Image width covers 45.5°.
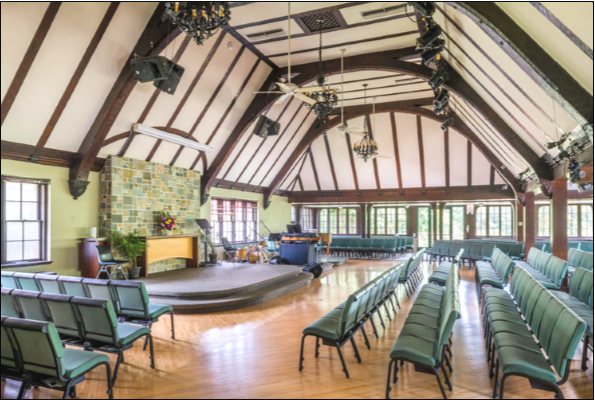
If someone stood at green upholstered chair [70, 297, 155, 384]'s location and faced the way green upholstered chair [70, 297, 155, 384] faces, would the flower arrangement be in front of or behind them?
in front

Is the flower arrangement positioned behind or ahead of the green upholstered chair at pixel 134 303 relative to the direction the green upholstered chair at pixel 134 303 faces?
ahead

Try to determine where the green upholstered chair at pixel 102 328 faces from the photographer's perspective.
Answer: facing away from the viewer and to the right of the viewer

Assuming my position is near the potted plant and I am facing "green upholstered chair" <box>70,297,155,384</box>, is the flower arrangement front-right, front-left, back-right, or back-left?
back-left

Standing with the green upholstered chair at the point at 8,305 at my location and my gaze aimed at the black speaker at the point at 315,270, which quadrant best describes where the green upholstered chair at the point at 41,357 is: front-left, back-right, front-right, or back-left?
back-right

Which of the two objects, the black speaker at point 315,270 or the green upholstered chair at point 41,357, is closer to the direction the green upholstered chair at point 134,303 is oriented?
the black speaker

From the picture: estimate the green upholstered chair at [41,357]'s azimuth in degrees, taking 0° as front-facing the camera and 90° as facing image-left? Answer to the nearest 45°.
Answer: approximately 225°

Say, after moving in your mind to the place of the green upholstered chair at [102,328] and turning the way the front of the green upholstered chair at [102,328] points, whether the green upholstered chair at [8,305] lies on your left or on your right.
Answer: on your left

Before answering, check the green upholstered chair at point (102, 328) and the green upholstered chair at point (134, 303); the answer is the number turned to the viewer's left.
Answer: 0

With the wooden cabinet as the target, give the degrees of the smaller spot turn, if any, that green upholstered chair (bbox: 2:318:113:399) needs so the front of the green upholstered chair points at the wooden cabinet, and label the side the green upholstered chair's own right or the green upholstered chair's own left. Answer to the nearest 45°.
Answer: approximately 45° to the green upholstered chair's own left

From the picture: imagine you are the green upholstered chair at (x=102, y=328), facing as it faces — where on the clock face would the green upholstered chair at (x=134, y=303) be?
the green upholstered chair at (x=134, y=303) is roughly at 11 o'clock from the green upholstered chair at (x=102, y=328).

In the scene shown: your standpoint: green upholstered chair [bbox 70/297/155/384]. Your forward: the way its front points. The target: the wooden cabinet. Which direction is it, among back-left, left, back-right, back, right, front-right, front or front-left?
front-left

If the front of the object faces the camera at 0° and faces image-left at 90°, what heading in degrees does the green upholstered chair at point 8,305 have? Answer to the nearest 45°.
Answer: approximately 225°

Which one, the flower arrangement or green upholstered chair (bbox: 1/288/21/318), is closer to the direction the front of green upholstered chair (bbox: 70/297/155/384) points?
the flower arrangement
